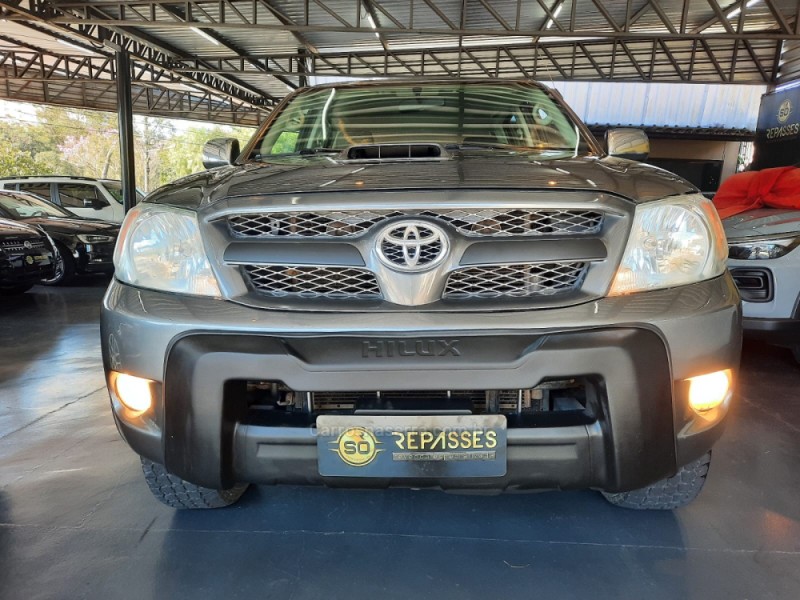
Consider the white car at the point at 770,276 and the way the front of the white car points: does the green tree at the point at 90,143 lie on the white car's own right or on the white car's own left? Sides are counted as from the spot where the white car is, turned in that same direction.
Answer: on the white car's own right

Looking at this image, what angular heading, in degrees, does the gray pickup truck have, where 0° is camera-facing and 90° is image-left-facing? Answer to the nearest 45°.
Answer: approximately 0°

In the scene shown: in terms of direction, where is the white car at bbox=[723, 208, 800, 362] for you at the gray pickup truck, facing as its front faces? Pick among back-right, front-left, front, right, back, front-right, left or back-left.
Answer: back-left

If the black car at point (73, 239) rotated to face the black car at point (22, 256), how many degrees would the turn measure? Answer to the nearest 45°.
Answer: approximately 45° to its right

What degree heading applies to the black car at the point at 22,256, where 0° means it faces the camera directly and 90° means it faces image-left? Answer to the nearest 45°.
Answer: approximately 315°

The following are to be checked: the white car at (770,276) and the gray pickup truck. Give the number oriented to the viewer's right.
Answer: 0

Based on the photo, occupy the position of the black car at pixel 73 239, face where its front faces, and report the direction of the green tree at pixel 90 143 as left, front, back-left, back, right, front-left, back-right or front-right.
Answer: back-left
